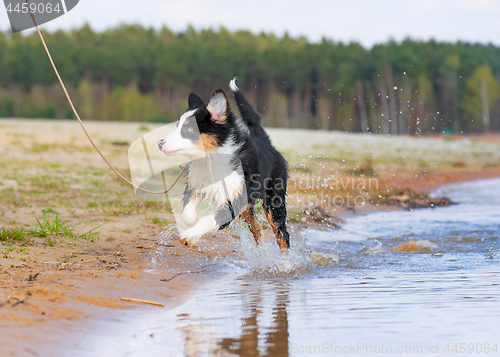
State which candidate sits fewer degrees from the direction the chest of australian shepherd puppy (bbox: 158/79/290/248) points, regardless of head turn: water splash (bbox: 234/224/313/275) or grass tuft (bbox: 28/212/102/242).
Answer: the grass tuft

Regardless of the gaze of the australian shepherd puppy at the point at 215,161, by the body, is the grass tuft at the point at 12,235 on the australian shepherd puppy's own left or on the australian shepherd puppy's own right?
on the australian shepherd puppy's own right

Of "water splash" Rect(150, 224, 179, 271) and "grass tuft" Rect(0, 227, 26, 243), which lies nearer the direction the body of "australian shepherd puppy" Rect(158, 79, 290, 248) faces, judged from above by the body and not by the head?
the grass tuft

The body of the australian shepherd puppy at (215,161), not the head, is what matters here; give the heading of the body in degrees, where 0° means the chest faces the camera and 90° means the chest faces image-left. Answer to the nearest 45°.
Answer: approximately 45°

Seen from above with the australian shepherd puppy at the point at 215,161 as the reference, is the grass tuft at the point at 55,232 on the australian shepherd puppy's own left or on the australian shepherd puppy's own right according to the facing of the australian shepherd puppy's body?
on the australian shepherd puppy's own right

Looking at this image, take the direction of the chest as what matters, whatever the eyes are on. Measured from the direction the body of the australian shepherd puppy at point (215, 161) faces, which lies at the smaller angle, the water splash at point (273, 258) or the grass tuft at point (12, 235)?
the grass tuft

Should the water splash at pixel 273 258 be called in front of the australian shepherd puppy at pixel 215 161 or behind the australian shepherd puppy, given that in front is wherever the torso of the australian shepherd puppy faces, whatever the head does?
behind
